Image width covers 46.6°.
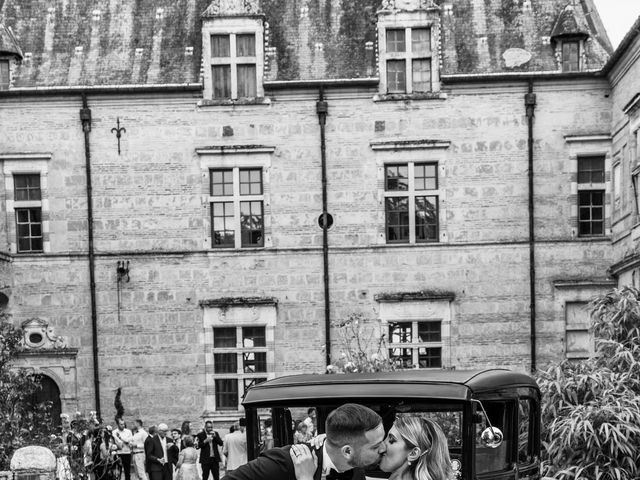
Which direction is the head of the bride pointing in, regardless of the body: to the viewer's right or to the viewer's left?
to the viewer's left

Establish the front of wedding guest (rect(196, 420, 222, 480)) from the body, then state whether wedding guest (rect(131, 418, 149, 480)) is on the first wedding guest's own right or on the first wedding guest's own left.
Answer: on the first wedding guest's own right

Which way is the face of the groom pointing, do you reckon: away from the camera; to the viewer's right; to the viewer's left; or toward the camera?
to the viewer's right

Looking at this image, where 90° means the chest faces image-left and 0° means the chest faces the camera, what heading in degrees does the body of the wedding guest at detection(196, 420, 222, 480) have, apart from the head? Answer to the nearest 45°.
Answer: approximately 0°

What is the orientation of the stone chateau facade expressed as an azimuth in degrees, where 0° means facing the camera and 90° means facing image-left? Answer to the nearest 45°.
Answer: approximately 0°

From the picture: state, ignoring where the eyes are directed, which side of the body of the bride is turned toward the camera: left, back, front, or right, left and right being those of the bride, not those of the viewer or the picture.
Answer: left

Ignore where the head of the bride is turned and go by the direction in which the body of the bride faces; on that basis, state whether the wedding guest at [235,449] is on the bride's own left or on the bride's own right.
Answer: on the bride's own right

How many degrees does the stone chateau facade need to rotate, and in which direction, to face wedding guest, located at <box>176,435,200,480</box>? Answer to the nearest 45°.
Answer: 0° — it already faces them
